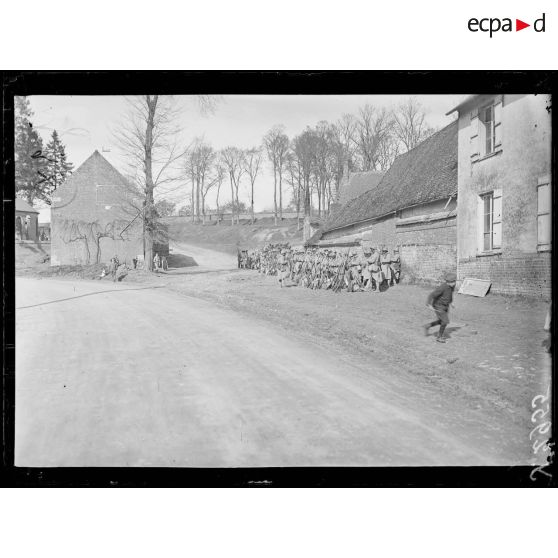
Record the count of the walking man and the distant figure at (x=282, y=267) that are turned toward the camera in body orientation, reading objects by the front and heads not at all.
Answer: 1
